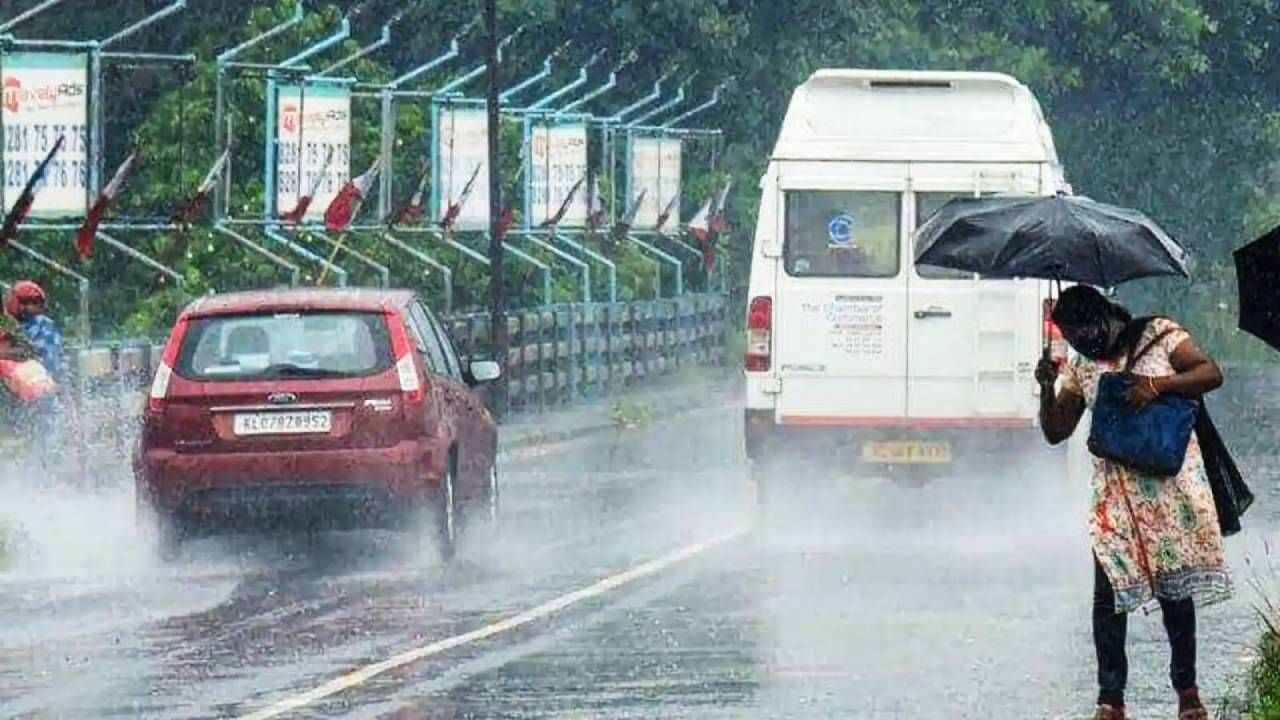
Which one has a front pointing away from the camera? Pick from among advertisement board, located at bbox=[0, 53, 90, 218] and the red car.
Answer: the red car

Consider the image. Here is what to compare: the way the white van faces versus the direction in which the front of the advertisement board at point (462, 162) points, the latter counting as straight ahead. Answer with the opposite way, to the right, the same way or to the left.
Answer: the opposite way

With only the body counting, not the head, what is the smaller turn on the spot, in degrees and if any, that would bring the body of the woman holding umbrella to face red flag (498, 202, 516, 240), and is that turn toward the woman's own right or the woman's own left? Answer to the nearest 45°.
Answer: approximately 180°

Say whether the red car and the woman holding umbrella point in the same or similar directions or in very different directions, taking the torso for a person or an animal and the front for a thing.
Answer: very different directions

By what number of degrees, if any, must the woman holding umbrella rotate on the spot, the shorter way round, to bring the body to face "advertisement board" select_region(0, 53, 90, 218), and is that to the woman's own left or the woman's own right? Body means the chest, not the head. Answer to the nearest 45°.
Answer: approximately 135° to the woman's own right

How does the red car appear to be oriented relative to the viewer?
away from the camera

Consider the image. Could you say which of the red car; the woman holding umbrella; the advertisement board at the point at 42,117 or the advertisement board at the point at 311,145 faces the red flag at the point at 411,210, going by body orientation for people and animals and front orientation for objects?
the red car

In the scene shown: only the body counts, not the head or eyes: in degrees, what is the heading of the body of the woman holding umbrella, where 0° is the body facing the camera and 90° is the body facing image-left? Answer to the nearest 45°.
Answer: approximately 0°

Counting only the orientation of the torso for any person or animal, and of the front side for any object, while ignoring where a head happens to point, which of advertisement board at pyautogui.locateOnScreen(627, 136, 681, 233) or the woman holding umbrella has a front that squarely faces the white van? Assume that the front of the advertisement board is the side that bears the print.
the advertisement board
